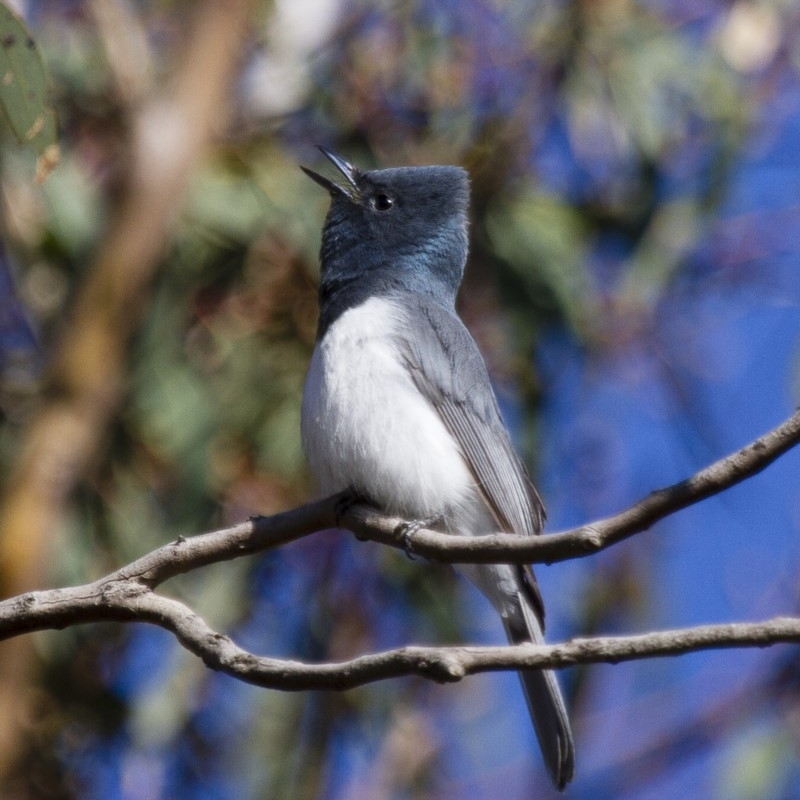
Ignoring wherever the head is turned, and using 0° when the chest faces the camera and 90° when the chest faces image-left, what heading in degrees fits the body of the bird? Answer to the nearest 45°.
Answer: approximately 45°
